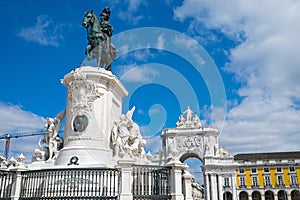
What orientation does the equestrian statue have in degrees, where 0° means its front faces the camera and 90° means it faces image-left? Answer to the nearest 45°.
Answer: approximately 45°
